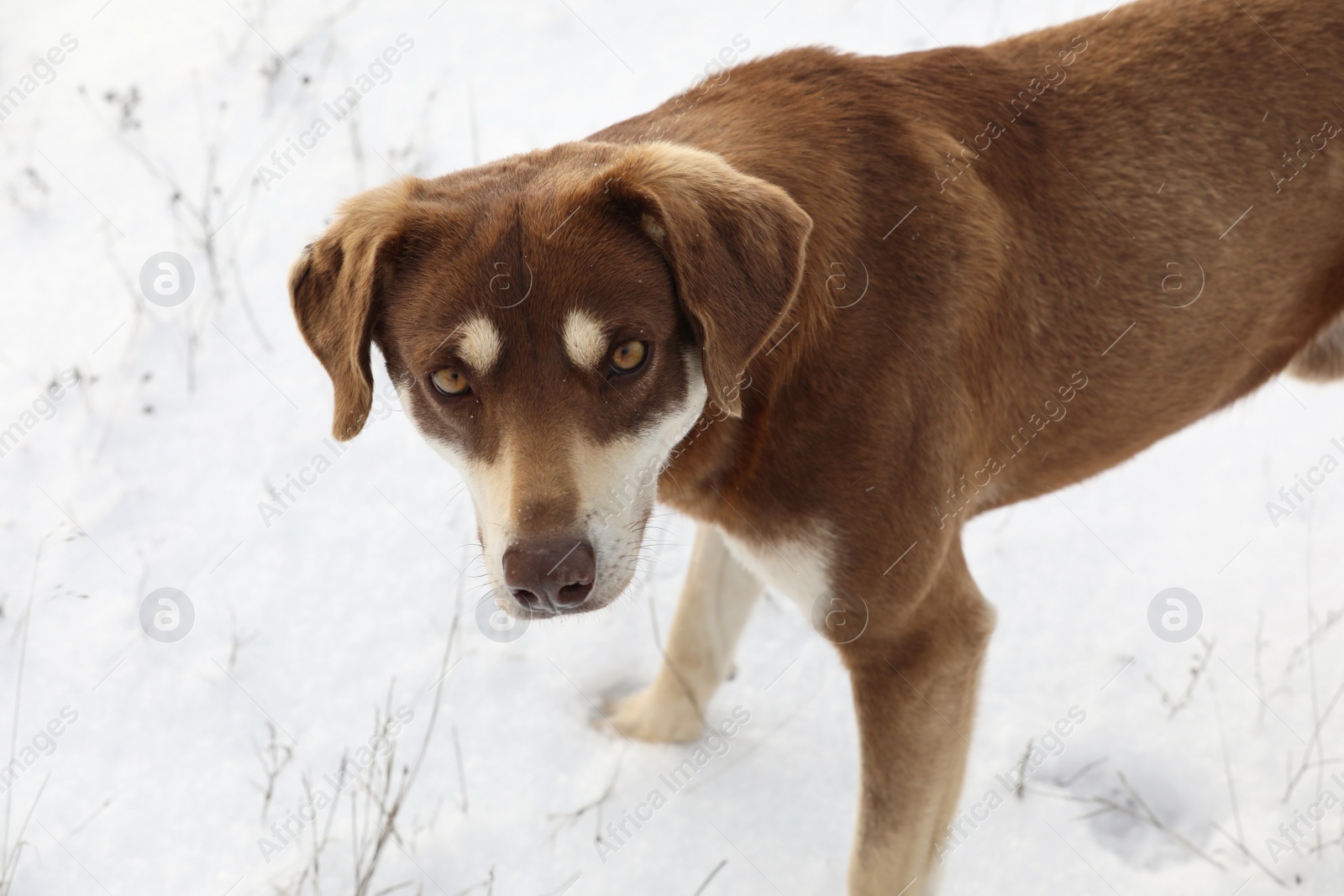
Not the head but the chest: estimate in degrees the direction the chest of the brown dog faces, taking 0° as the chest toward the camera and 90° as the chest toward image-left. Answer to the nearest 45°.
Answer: approximately 45°
